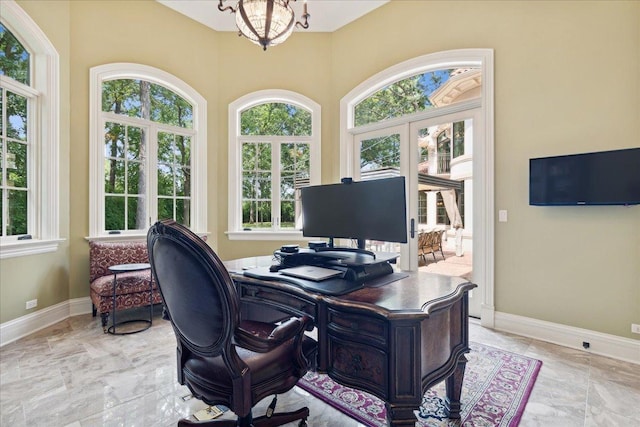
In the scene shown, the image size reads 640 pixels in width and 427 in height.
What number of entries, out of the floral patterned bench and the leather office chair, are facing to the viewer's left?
0

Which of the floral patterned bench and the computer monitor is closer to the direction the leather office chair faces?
the computer monitor

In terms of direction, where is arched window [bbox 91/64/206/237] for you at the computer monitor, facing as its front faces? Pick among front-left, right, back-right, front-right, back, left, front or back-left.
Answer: right

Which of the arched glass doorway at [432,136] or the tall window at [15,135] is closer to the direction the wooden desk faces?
the tall window

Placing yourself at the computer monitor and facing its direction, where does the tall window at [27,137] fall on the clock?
The tall window is roughly at 2 o'clock from the computer monitor.

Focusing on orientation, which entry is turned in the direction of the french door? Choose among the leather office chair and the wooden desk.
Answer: the leather office chair

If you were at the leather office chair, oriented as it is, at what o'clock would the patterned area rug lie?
The patterned area rug is roughly at 1 o'clock from the leather office chair.

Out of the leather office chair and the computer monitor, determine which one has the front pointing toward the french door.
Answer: the leather office chair

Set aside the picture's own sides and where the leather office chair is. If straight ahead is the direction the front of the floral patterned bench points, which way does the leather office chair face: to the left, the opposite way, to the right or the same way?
to the left

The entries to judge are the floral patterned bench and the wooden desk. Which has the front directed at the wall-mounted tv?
the floral patterned bench

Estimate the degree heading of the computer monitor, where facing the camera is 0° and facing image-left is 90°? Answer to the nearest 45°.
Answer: approximately 45°

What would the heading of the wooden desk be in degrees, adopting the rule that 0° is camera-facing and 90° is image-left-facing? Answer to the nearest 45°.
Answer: approximately 45°

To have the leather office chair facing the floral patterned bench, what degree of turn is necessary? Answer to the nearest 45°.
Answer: approximately 90° to its left
